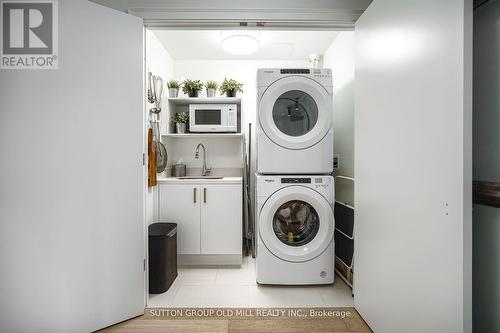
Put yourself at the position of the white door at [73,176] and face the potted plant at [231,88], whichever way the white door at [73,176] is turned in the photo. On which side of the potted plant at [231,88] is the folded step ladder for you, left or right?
right

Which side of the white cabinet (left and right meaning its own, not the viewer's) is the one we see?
front

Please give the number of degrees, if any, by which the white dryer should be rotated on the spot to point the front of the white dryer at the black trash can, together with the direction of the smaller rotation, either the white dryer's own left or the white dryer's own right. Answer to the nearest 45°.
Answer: approximately 90° to the white dryer's own right

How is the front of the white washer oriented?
toward the camera

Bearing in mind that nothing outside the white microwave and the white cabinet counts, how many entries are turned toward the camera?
2

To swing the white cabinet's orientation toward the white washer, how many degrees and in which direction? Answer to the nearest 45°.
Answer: approximately 45° to its left

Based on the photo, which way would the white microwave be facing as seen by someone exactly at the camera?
facing the viewer
